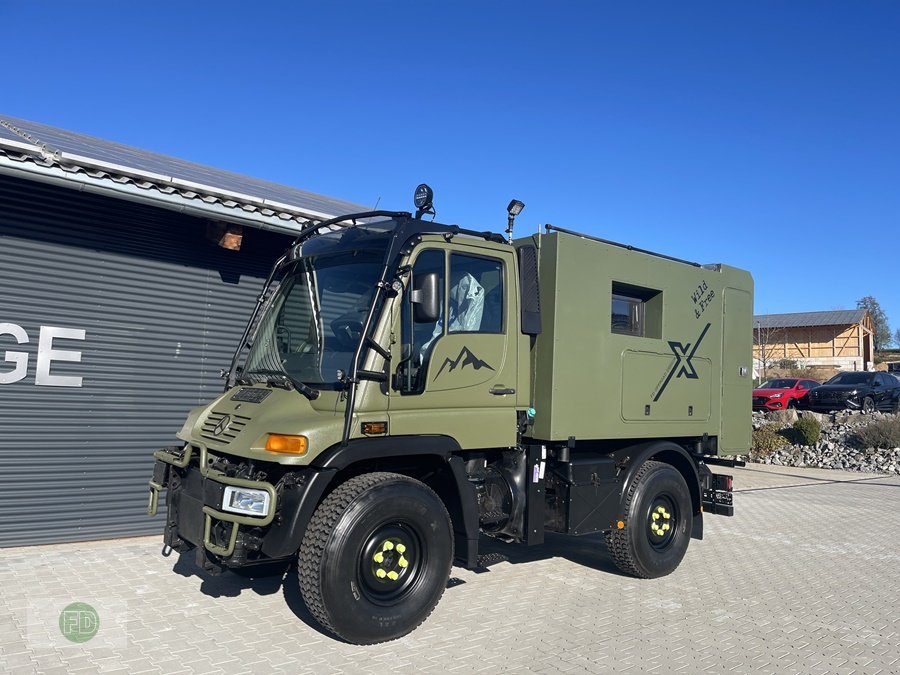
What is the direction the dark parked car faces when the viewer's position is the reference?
facing the viewer and to the left of the viewer

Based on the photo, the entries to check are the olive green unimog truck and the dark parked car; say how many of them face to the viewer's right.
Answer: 0

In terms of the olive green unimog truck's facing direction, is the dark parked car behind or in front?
behind

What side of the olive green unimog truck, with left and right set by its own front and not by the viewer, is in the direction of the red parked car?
back

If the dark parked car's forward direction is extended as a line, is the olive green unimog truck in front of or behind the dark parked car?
in front

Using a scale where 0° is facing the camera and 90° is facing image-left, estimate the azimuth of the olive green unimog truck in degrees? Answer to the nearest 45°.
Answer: approximately 45°
